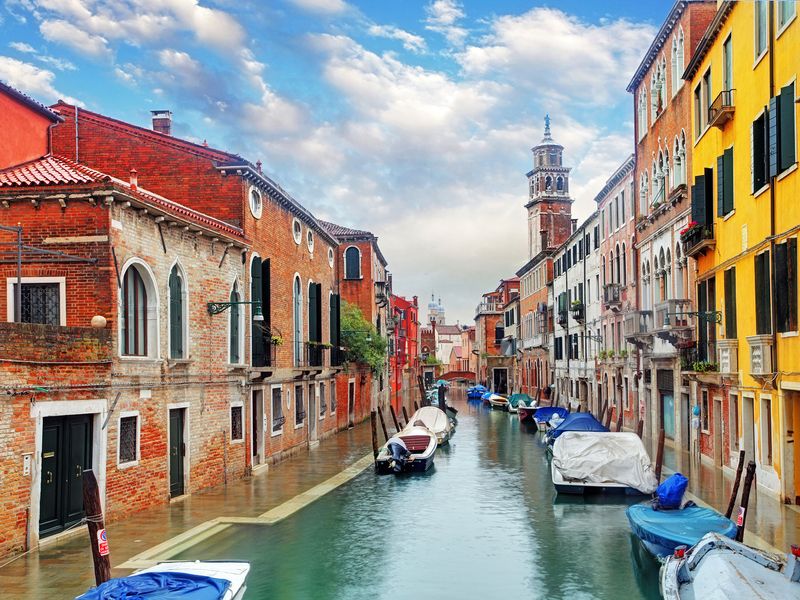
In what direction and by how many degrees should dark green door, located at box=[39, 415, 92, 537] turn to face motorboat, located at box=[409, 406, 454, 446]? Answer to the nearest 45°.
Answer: approximately 90° to its left

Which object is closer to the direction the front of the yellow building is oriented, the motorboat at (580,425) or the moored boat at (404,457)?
the moored boat

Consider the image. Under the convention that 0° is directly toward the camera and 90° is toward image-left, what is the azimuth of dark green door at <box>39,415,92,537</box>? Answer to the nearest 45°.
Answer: approximately 315°

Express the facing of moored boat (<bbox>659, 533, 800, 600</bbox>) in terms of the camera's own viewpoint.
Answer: facing away from the viewer and to the left of the viewer

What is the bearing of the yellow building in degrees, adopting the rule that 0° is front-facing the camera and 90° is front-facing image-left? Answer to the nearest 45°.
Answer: approximately 45°

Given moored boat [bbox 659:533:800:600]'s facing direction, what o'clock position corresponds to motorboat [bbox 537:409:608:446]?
The motorboat is roughly at 1 o'clock from the moored boat.

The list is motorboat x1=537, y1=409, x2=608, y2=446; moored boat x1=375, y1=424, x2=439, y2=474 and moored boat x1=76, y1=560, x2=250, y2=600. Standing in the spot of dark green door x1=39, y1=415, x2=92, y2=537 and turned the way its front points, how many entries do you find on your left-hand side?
2
